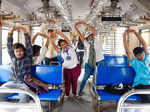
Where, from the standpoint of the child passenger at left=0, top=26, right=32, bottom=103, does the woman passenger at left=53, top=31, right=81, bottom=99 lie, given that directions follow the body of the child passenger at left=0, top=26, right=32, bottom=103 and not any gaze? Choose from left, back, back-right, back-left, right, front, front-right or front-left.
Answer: back-left

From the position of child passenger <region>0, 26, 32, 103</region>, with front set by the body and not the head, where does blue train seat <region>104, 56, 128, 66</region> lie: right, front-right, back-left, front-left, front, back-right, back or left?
back-left

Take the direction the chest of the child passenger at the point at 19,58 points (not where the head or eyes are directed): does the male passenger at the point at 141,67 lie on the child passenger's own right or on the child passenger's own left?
on the child passenger's own left

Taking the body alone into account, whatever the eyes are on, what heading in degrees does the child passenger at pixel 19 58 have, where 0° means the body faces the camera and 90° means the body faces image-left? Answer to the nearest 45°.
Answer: approximately 0°
